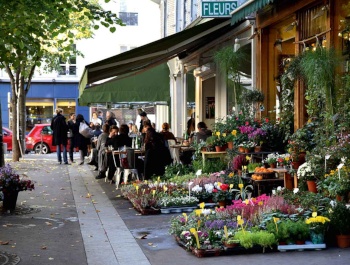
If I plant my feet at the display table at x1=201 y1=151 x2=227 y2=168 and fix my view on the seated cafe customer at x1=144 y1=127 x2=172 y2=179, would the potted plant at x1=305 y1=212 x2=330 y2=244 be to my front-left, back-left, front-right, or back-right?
back-left

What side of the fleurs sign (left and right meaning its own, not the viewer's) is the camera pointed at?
front

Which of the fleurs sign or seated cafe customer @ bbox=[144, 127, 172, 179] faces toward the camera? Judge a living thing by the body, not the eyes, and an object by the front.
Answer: the fleurs sign

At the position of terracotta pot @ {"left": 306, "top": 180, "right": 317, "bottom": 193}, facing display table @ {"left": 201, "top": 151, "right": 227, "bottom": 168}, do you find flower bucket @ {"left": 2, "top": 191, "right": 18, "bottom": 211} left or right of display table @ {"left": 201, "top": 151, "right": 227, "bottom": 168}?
left

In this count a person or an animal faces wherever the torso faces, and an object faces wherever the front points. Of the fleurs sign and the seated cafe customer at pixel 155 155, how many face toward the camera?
1

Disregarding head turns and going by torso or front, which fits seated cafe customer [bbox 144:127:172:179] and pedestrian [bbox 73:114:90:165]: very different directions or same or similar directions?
same or similar directions

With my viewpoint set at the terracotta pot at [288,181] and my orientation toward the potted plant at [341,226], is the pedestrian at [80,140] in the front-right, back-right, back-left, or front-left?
back-right

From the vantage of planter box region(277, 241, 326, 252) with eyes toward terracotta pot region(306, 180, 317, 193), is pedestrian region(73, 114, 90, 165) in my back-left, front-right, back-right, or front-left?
front-left
